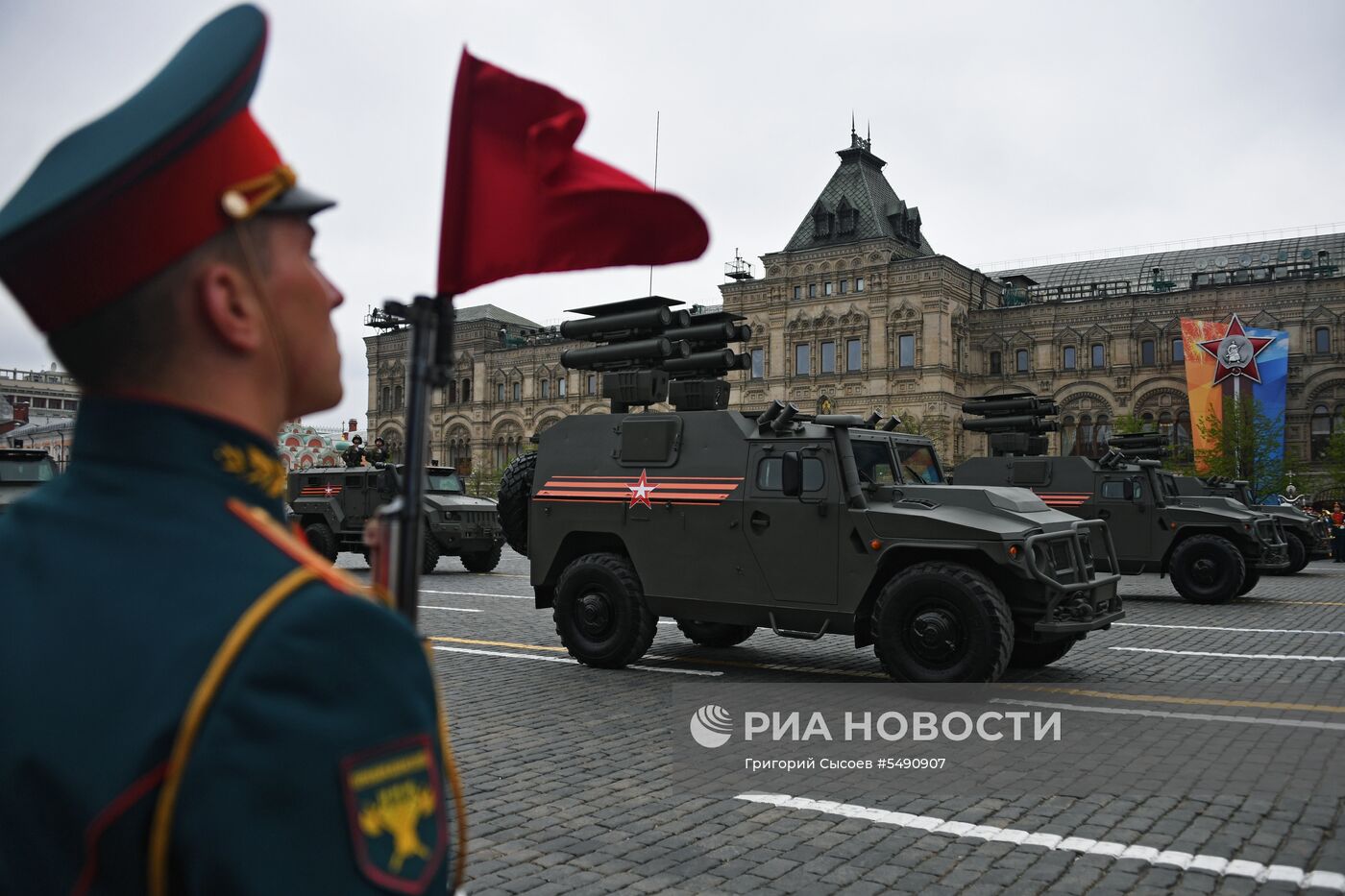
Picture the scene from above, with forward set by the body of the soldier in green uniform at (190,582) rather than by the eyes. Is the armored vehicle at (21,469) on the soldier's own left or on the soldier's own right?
on the soldier's own left

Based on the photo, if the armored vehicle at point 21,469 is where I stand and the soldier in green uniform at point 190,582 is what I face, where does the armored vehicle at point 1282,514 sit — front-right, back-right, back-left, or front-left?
front-left

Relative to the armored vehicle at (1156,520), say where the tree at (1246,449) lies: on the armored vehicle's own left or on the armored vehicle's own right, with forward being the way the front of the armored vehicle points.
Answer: on the armored vehicle's own left

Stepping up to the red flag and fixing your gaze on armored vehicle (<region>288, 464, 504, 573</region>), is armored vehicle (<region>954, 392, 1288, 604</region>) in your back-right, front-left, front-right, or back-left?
front-right

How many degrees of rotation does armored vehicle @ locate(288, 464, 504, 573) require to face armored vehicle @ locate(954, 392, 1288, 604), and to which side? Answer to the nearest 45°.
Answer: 0° — it already faces it

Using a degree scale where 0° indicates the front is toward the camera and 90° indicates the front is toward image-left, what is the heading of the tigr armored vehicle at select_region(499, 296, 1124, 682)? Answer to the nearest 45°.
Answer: approximately 315°

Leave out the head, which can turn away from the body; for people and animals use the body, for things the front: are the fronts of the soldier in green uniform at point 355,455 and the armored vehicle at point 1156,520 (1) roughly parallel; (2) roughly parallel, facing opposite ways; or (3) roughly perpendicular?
roughly parallel

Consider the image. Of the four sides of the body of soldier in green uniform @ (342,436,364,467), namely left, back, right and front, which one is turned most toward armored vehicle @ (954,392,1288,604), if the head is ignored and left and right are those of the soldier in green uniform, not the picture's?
front

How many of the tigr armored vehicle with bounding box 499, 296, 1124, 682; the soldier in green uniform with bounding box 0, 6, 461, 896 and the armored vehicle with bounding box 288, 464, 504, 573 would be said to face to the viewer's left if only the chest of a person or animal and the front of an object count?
0

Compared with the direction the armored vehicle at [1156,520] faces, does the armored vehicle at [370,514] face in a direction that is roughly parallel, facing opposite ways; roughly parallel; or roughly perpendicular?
roughly parallel

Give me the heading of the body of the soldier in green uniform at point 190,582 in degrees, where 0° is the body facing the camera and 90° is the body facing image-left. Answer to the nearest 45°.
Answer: approximately 225°

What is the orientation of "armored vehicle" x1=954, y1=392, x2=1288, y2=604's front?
to the viewer's right

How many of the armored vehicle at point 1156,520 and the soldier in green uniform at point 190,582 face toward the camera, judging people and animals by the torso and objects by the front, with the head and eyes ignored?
0

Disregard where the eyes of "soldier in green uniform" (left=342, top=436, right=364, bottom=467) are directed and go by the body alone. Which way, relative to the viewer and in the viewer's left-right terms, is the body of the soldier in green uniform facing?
facing the viewer and to the right of the viewer

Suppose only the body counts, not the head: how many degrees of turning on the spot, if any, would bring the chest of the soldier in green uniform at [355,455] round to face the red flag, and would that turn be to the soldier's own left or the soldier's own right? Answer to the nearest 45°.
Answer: approximately 45° to the soldier's own right
